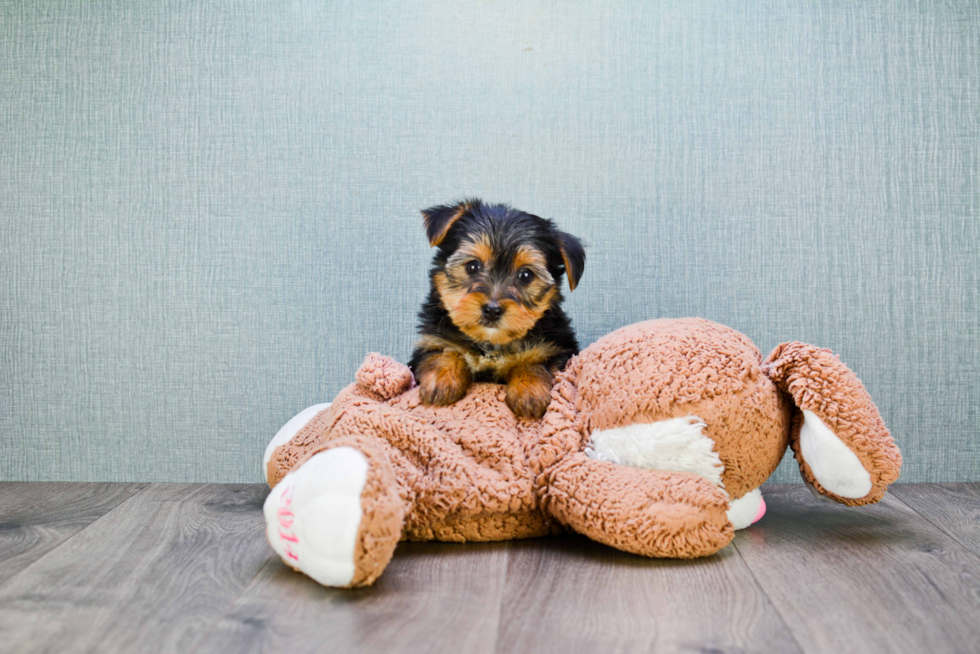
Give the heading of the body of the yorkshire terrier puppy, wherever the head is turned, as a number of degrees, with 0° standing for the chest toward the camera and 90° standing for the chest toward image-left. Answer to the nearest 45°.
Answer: approximately 0°
